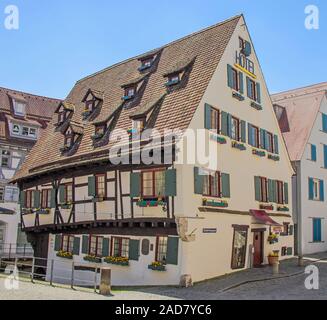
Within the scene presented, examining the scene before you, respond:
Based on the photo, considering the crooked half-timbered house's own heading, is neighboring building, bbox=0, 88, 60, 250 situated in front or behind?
behind

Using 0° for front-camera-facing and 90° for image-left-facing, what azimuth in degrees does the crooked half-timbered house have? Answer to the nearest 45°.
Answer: approximately 315°

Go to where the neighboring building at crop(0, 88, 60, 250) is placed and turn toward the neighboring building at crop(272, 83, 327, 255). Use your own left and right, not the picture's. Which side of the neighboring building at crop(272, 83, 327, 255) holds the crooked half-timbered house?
right

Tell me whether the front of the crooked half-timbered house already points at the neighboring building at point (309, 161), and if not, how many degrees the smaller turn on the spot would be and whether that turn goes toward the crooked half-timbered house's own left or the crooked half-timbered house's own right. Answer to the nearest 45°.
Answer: approximately 90° to the crooked half-timbered house's own left
